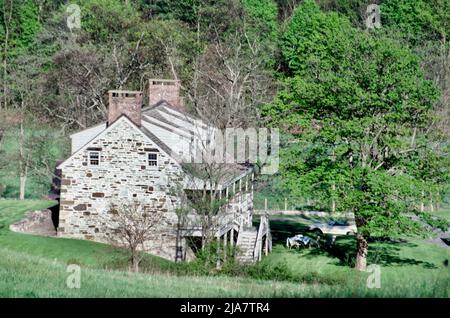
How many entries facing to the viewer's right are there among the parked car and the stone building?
1

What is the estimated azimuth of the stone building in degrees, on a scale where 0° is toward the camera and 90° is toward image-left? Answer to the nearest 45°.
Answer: approximately 270°

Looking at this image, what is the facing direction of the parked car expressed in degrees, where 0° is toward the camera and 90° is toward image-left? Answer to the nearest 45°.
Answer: approximately 90°

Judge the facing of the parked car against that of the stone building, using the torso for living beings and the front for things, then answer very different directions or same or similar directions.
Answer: very different directions

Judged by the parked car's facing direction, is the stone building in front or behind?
in front
